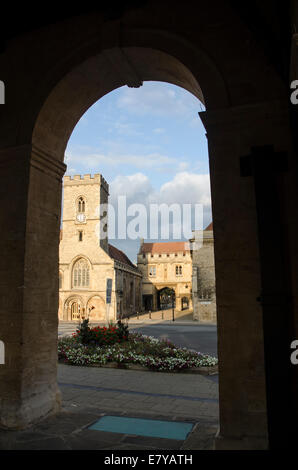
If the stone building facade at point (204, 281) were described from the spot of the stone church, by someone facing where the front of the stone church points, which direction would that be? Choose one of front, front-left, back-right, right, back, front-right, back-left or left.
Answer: front-left

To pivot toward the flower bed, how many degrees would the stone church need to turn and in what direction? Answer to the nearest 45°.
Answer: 0° — it already faces it

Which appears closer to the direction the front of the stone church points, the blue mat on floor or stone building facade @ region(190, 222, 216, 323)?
the blue mat on floor

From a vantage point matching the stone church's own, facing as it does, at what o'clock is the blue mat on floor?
The blue mat on floor is roughly at 12 o'clock from the stone church.

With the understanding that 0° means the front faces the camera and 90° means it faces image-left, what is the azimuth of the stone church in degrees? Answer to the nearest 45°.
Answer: approximately 0°

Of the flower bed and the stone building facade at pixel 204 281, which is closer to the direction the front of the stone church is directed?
the flower bed

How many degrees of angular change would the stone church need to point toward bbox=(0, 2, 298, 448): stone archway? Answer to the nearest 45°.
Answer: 0° — it already faces it
